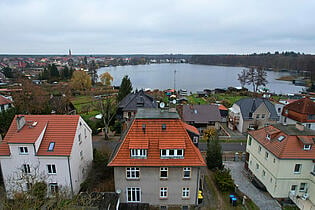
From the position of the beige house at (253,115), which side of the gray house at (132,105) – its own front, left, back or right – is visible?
left

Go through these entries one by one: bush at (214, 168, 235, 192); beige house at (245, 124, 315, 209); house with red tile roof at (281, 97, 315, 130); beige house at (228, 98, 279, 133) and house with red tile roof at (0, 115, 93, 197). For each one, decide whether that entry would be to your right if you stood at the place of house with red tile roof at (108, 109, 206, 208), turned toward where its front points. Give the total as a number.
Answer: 1

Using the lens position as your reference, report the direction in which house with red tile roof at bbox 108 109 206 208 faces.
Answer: facing the viewer

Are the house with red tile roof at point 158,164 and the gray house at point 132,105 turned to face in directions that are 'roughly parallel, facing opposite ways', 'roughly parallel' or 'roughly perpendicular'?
roughly parallel

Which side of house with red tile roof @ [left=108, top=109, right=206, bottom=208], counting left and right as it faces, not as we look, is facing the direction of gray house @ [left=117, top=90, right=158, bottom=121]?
back

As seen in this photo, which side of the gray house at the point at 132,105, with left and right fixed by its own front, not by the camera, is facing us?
front

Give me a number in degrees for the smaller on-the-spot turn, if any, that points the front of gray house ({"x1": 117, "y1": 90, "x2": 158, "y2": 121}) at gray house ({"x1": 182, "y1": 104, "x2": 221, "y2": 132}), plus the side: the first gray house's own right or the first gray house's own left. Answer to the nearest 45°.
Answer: approximately 90° to the first gray house's own left

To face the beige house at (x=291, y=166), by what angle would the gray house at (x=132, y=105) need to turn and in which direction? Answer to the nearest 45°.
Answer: approximately 45° to its left

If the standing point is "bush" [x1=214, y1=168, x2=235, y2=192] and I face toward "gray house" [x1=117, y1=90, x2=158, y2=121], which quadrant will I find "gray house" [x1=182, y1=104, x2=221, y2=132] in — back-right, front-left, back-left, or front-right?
front-right

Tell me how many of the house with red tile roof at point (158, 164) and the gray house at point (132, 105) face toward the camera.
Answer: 2

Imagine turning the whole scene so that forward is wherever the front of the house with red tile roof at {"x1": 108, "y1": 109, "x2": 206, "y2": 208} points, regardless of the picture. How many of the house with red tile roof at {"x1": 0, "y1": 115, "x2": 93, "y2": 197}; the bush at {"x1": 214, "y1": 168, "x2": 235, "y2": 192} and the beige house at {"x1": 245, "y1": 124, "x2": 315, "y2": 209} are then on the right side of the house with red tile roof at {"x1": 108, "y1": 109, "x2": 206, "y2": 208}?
1

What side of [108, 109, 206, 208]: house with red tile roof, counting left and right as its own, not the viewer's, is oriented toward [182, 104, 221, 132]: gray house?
back

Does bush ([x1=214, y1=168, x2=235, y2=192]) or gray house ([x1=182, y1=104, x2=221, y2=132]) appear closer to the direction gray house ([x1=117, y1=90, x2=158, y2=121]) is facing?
the bush

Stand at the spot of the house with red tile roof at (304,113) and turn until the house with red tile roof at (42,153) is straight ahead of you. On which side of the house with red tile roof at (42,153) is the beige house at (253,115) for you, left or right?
right

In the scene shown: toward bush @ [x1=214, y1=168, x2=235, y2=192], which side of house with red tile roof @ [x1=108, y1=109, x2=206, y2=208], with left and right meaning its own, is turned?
left

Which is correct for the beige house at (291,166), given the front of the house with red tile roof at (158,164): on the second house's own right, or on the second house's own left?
on the second house's own left
